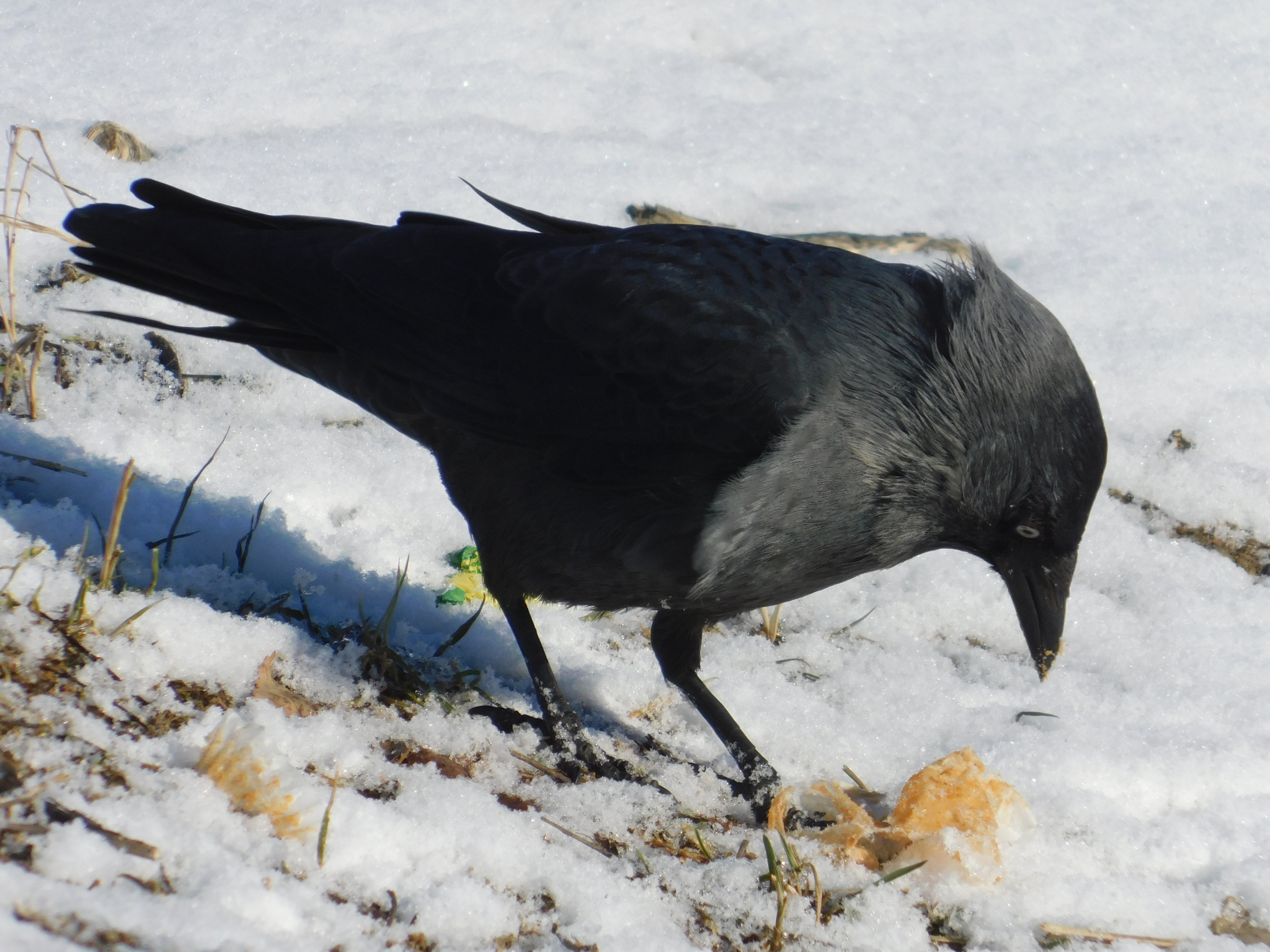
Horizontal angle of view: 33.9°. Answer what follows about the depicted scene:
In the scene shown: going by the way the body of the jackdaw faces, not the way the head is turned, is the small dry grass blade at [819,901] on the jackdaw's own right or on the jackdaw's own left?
on the jackdaw's own right

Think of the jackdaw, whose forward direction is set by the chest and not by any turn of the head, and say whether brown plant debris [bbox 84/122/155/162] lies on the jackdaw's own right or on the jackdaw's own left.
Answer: on the jackdaw's own left

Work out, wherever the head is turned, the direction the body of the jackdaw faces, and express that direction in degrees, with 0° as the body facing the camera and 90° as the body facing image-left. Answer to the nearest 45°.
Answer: approximately 270°

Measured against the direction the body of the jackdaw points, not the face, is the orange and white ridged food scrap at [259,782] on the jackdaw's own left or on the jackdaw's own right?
on the jackdaw's own right

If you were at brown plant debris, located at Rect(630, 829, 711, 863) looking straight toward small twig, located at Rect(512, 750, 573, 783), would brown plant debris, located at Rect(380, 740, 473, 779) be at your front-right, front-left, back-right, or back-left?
front-left

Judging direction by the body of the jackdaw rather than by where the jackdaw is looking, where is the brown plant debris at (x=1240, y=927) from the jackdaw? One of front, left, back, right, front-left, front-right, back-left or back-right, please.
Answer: front-right

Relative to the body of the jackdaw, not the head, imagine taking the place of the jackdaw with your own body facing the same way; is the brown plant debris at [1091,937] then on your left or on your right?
on your right

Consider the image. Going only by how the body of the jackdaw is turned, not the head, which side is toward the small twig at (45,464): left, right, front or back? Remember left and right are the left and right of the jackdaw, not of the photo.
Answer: back

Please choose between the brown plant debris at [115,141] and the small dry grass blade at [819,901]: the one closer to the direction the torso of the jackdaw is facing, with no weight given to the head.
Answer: the small dry grass blade

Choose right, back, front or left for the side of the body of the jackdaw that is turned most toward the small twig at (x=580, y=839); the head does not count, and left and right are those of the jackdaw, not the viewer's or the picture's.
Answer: right

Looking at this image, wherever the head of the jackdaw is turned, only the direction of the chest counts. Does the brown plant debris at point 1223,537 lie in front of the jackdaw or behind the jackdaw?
in front
